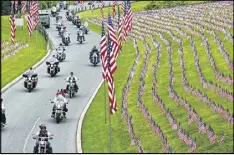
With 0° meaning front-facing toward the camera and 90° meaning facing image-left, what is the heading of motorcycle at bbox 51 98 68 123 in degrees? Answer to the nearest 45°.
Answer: approximately 0°

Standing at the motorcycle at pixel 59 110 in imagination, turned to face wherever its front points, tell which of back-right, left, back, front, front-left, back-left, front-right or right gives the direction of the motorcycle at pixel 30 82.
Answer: back

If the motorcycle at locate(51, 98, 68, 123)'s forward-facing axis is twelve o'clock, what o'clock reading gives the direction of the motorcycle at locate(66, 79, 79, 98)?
the motorcycle at locate(66, 79, 79, 98) is roughly at 6 o'clock from the motorcycle at locate(51, 98, 68, 123).

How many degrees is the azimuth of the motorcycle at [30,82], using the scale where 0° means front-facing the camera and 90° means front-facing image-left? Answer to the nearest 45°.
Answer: approximately 0°

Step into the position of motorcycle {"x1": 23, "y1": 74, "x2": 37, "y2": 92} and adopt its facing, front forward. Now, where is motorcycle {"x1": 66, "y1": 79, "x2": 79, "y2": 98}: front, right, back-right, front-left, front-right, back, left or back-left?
front-left

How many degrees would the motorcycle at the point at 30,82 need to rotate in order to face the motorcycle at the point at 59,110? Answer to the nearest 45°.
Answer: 0° — it already faces it

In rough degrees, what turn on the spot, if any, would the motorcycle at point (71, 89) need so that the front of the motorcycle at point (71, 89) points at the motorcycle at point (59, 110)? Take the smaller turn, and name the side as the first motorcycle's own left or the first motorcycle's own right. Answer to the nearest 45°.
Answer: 0° — it already faces it
